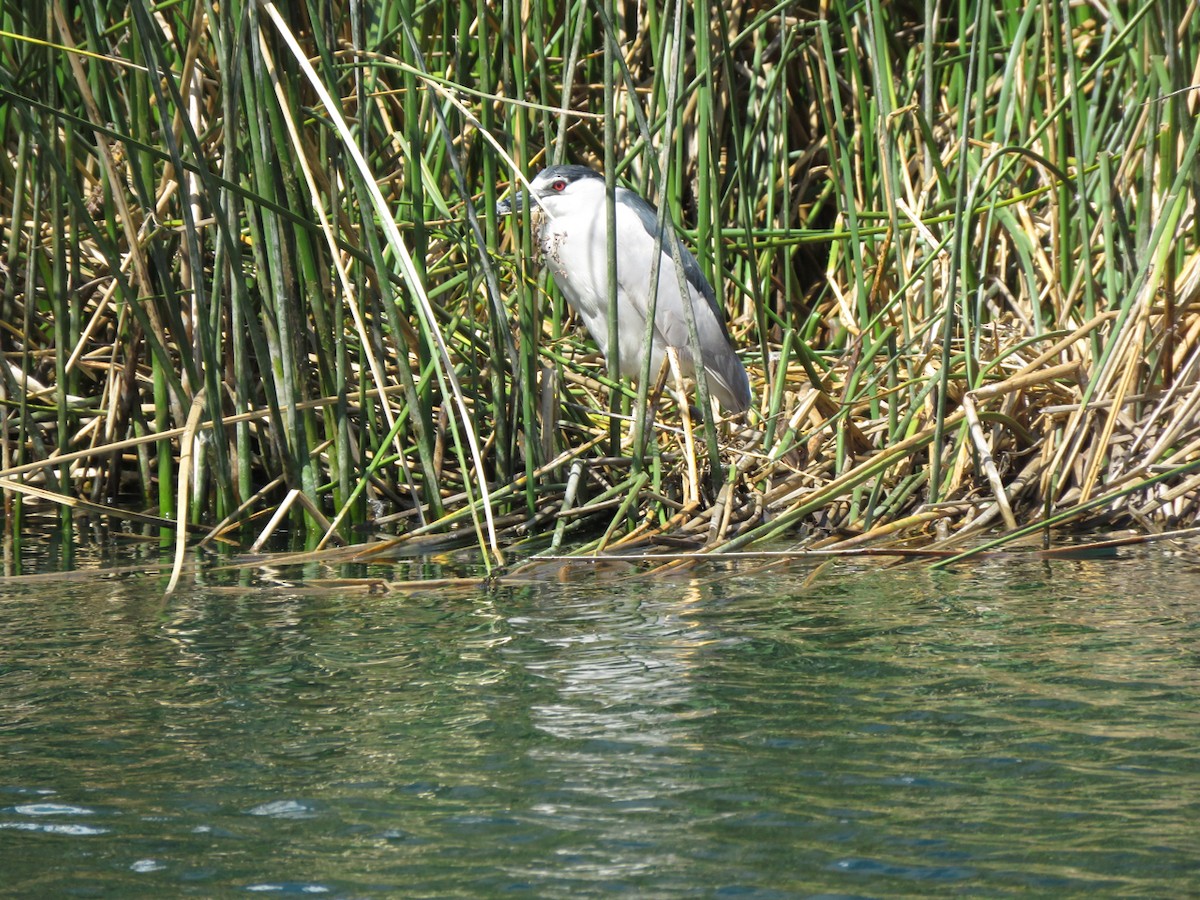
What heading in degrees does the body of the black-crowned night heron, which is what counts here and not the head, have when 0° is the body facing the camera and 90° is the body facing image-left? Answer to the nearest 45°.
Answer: approximately 90°
